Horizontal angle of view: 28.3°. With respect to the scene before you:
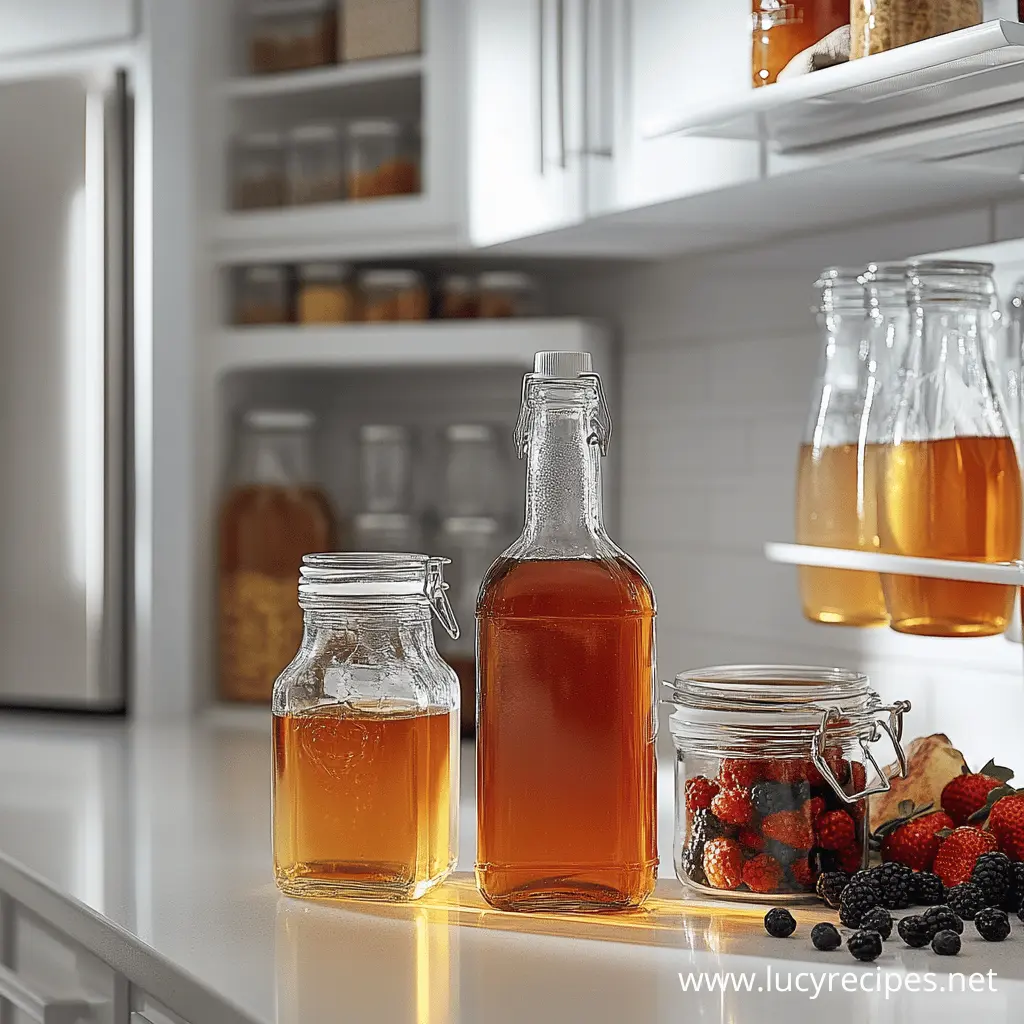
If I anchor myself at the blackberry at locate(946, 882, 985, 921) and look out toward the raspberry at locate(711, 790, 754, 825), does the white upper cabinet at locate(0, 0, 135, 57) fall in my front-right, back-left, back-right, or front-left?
front-right

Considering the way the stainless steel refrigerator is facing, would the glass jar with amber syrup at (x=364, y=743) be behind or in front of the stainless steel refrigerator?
in front

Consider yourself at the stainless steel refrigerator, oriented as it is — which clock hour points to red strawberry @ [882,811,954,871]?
The red strawberry is roughly at 11 o'clock from the stainless steel refrigerator.

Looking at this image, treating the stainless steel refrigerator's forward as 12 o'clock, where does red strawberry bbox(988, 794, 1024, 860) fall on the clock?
The red strawberry is roughly at 11 o'clock from the stainless steel refrigerator.

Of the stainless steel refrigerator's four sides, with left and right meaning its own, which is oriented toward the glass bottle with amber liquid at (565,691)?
front

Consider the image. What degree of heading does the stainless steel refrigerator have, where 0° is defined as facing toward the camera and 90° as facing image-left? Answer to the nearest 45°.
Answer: approximately 0°
